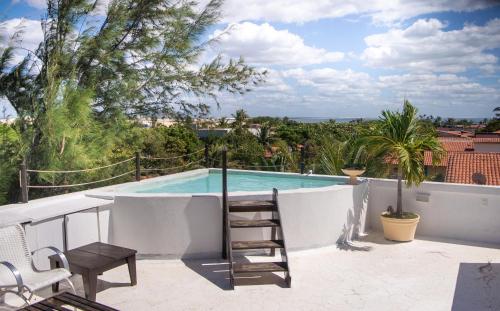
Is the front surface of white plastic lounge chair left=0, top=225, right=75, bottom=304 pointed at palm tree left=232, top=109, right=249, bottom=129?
no

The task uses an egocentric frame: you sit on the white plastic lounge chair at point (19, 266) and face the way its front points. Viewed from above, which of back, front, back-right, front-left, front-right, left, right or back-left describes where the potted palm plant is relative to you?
front-left

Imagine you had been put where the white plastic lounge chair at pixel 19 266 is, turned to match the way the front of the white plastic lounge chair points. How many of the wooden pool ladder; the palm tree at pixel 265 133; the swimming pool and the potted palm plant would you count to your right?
0

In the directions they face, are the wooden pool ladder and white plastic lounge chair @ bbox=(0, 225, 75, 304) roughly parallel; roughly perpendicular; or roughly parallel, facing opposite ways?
roughly perpendicular

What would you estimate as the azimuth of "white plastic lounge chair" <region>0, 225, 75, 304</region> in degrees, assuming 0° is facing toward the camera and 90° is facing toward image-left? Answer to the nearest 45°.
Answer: approximately 315°

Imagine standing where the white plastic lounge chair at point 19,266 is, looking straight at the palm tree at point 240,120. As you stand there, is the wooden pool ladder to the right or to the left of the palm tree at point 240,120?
right

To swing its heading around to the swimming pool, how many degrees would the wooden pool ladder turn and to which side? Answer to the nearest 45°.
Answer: approximately 135° to its right

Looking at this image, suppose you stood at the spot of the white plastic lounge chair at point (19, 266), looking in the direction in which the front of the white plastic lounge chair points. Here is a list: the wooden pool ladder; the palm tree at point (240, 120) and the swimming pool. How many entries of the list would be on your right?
0

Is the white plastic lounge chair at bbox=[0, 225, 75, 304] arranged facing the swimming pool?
no

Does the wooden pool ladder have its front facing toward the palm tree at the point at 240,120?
no

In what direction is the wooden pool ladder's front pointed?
toward the camera

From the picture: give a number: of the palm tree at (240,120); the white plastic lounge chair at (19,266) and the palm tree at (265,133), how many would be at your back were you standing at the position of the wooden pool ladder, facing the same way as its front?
2

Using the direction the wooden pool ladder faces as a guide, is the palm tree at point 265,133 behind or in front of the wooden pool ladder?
behind

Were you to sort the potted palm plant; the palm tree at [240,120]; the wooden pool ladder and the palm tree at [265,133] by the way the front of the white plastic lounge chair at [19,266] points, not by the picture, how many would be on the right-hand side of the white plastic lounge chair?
0

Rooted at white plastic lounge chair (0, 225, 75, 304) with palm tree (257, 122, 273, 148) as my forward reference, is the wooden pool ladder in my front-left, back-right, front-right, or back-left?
front-right

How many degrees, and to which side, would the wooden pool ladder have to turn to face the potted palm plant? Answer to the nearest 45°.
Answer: approximately 135° to its left

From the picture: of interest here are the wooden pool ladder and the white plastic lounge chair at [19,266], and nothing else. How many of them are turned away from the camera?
0
